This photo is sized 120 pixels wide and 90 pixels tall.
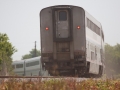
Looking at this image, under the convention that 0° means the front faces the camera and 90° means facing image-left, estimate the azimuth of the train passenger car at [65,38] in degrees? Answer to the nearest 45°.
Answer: approximately 180°

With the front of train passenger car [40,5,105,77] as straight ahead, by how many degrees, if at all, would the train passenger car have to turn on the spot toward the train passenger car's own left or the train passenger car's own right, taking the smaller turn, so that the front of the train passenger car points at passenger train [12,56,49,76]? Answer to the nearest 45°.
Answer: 0° — it already faces it
